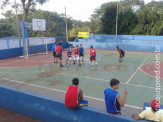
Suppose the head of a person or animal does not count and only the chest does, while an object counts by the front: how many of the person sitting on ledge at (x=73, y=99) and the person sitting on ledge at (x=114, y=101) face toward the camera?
0

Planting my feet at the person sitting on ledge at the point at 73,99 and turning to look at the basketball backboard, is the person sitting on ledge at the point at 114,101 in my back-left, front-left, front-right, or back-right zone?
back-right

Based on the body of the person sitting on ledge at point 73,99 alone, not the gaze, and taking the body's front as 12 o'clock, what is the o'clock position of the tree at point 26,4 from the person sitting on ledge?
The tree is roughly at 10 o'clock from the person sitting on ledge.

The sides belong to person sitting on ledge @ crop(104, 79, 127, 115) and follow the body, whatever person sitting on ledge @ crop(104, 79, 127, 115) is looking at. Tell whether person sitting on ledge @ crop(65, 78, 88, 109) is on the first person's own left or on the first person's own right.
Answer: on the first person's own left

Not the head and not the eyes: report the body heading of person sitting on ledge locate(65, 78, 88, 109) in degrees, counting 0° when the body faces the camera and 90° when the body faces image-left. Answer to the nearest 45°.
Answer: approximately 225°

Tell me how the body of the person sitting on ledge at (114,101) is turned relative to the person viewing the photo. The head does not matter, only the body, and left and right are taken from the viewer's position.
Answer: facing away from the viewer and to the right of the viewer
